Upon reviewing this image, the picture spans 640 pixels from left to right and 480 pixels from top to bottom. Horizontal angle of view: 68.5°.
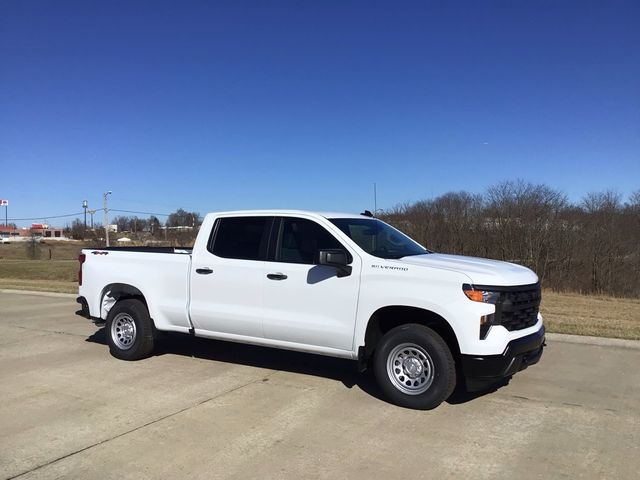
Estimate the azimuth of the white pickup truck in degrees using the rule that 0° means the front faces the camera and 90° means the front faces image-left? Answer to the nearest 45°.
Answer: approximately 315°
